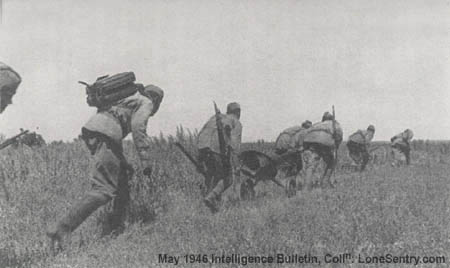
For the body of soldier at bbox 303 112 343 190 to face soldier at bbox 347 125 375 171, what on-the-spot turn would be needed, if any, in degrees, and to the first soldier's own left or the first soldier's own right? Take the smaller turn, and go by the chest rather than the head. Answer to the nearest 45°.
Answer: approximately 45° to the first soldier's own left

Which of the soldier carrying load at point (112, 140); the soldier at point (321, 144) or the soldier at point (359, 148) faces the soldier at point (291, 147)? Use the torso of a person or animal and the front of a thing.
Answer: the soldier carrying load

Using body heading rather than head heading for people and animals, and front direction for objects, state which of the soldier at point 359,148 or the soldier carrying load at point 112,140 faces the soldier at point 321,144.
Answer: the soldier carrying load

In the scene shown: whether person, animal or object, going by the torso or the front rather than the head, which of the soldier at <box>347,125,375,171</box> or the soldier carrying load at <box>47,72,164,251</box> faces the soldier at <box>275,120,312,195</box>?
the soldier carrying load

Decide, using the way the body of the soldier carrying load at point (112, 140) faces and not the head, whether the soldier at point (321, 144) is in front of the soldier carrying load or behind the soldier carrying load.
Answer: in front

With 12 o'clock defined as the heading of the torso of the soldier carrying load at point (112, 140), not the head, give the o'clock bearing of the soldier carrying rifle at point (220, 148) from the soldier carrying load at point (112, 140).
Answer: the soldier carrying rifle at point (220, 148) is roughly at 12 o'clock from the soldier carrying load at point (112, 140).

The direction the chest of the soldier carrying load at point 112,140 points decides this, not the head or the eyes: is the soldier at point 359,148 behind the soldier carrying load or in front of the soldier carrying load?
in front

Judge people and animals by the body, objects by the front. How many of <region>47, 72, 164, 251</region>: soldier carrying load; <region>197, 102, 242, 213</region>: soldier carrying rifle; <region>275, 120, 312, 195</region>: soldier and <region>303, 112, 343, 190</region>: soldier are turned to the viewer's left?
0

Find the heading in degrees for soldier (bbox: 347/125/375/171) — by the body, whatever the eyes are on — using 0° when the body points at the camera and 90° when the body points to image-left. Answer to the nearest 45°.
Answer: approximately 225°

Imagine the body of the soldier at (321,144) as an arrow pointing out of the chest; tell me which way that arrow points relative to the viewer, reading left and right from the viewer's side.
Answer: facing away from the viewer and to the right of the viewer

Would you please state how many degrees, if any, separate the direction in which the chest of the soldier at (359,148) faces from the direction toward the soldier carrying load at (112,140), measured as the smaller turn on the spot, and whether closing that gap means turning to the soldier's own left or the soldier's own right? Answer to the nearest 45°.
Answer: approximately 135° to the soldier's own right
